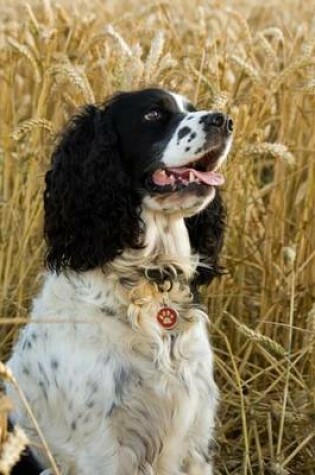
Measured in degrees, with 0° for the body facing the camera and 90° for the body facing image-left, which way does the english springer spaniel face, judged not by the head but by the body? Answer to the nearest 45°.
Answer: approximately 315°
